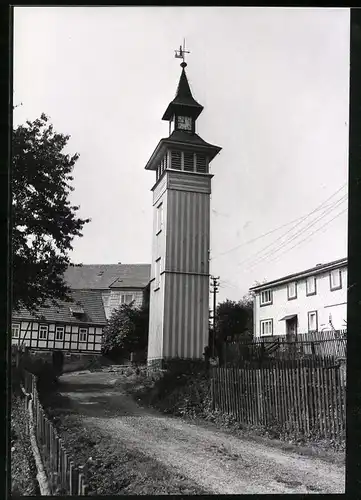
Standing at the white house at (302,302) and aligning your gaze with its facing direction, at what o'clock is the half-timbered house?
The half-timbered house is roughly at 1 o'clock from the white house.

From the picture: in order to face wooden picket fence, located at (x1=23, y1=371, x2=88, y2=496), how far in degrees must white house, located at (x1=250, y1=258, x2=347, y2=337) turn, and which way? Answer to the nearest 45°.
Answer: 0° — it already faces it

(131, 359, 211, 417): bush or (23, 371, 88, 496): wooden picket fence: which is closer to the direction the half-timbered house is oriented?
the wooden picket fence

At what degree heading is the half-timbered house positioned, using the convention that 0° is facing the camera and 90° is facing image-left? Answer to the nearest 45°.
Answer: approximately 0°

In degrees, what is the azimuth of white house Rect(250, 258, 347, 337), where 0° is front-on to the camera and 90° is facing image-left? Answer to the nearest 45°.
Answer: approximately 45°

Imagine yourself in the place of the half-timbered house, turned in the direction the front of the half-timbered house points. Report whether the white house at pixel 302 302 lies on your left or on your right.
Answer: on your left
